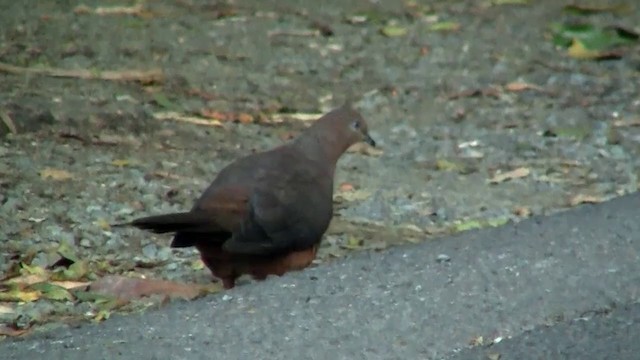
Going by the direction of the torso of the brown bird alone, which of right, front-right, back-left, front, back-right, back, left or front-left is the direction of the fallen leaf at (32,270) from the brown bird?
back

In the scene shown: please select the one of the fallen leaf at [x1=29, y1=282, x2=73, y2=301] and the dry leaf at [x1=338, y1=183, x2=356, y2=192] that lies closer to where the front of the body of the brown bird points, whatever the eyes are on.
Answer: the dry leaf

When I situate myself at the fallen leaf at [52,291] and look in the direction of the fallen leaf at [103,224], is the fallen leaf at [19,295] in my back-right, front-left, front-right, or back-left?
back-left

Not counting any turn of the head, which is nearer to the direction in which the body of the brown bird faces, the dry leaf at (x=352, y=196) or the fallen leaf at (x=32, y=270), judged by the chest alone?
the dry leaf

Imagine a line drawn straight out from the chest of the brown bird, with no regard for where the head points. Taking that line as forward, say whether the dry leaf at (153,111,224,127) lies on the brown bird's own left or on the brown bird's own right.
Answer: on the brown bird's own left

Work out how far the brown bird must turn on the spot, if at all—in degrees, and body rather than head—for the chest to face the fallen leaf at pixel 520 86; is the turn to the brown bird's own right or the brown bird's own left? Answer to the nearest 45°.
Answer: approximately 45° to the brown bird's own left

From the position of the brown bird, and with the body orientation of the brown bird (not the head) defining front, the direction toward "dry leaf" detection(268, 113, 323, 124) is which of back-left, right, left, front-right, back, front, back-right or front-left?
left

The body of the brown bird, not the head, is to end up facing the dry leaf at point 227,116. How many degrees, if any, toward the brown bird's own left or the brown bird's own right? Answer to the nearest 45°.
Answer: approximately 90° to the brown bird's own left

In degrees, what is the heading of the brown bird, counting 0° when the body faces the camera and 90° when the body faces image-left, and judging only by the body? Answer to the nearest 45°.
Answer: approximately 270°

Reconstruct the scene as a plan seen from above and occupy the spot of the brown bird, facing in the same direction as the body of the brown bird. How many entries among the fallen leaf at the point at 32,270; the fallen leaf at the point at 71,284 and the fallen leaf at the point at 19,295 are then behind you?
3

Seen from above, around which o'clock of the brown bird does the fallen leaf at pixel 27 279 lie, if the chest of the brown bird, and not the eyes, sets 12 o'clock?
The fallen leaf is roughly at 6 o'clock from the brown bird.

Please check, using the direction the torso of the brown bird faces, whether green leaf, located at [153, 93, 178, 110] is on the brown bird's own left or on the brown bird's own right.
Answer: on the brown bird's own left
